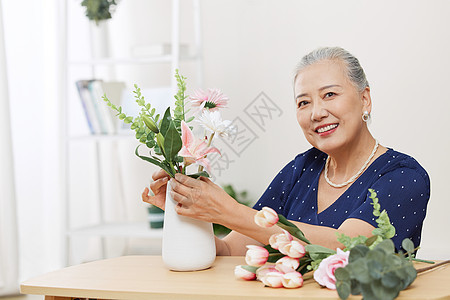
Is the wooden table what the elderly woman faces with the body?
yes

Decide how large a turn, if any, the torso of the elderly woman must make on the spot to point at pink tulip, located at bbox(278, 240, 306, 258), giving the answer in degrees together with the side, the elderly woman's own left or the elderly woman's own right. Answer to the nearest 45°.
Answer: approximately 45° to the elderly woman's own left

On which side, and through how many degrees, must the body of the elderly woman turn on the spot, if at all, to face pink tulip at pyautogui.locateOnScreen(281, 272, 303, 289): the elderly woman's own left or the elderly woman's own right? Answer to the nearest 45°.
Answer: approximately 45° to the elderly woman's own left

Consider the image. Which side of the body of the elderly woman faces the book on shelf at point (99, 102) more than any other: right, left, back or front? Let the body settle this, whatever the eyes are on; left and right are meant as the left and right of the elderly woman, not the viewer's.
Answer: right

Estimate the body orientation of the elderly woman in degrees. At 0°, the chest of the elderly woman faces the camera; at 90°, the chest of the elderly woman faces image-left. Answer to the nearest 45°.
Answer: approximately 45°

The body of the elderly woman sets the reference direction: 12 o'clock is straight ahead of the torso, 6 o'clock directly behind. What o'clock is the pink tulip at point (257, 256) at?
The pink tulip is roughly at 11 o'clock from the elderly woman.

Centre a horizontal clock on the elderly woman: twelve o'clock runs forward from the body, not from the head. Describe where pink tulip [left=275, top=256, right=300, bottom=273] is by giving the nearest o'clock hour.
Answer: The pink tulip is roughly at 11 o'clock from the elderly woman.

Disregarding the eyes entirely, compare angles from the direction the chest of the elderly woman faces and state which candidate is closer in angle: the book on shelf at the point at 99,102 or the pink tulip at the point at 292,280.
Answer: the pink tulip

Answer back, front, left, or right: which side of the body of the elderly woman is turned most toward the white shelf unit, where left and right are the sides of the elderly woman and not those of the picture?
right

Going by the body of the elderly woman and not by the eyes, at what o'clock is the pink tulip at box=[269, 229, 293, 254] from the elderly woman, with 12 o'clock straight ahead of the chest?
The pink tulip is roughly at 11 o'clock from the elderly woman.
